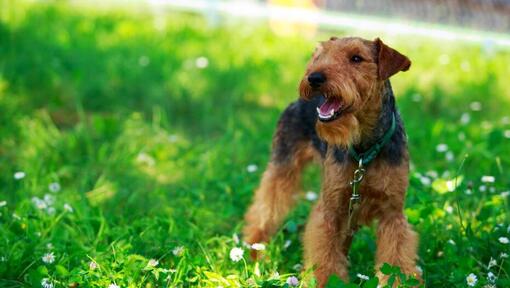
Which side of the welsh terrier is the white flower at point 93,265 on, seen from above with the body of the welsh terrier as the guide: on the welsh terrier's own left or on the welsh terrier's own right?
on the welsh terrier's own right

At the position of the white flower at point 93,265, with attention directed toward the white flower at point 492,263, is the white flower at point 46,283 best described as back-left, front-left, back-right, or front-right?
back-right

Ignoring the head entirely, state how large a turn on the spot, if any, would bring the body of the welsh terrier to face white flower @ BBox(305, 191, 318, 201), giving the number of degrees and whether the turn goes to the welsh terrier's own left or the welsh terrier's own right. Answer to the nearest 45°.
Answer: approximately 135° to the welsh terrier's own left

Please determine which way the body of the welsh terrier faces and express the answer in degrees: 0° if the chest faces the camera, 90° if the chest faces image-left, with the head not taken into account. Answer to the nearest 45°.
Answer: approximately 315°

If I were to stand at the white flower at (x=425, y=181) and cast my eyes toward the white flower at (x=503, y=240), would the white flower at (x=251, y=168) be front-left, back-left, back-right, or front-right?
back-right

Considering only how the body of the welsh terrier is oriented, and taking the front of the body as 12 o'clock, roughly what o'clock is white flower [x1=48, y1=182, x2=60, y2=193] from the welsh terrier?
The white flower is roughly at 5 o'clock from the welsh terrier.

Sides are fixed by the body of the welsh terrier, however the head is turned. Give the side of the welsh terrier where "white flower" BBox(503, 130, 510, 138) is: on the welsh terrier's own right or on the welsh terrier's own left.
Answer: on the welsh terrier's own left

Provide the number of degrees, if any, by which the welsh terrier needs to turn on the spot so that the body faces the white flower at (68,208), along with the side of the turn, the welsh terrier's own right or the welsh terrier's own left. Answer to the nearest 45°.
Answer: approximately 135° to the welsh terrier's own right

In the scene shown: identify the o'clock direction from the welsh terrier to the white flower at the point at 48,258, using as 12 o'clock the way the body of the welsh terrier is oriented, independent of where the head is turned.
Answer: The white flower is roughly at 4 o'clock from the welsh terrier.

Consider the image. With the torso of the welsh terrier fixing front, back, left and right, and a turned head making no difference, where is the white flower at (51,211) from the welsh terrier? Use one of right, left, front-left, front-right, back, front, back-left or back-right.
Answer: back-right

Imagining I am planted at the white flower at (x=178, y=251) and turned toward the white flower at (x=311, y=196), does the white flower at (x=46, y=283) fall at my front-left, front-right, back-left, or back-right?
back-left
